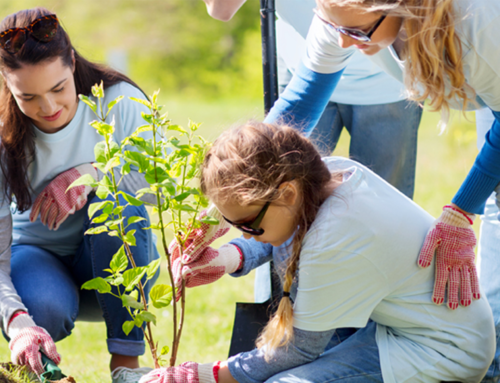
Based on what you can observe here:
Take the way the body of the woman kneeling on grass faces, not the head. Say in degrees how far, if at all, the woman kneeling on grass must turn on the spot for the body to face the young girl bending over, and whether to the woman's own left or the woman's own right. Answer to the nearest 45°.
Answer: approximately 45° to the woman's own left

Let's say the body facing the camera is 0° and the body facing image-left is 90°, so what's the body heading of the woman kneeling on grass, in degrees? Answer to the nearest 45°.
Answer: approximately 0°

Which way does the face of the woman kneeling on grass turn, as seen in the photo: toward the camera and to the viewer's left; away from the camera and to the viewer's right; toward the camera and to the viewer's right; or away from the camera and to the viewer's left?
toward the camera and to the viewer's right

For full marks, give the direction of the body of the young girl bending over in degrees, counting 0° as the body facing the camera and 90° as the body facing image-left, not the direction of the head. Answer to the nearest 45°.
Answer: approximately 90°

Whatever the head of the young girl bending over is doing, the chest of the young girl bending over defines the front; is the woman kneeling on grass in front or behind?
in front
